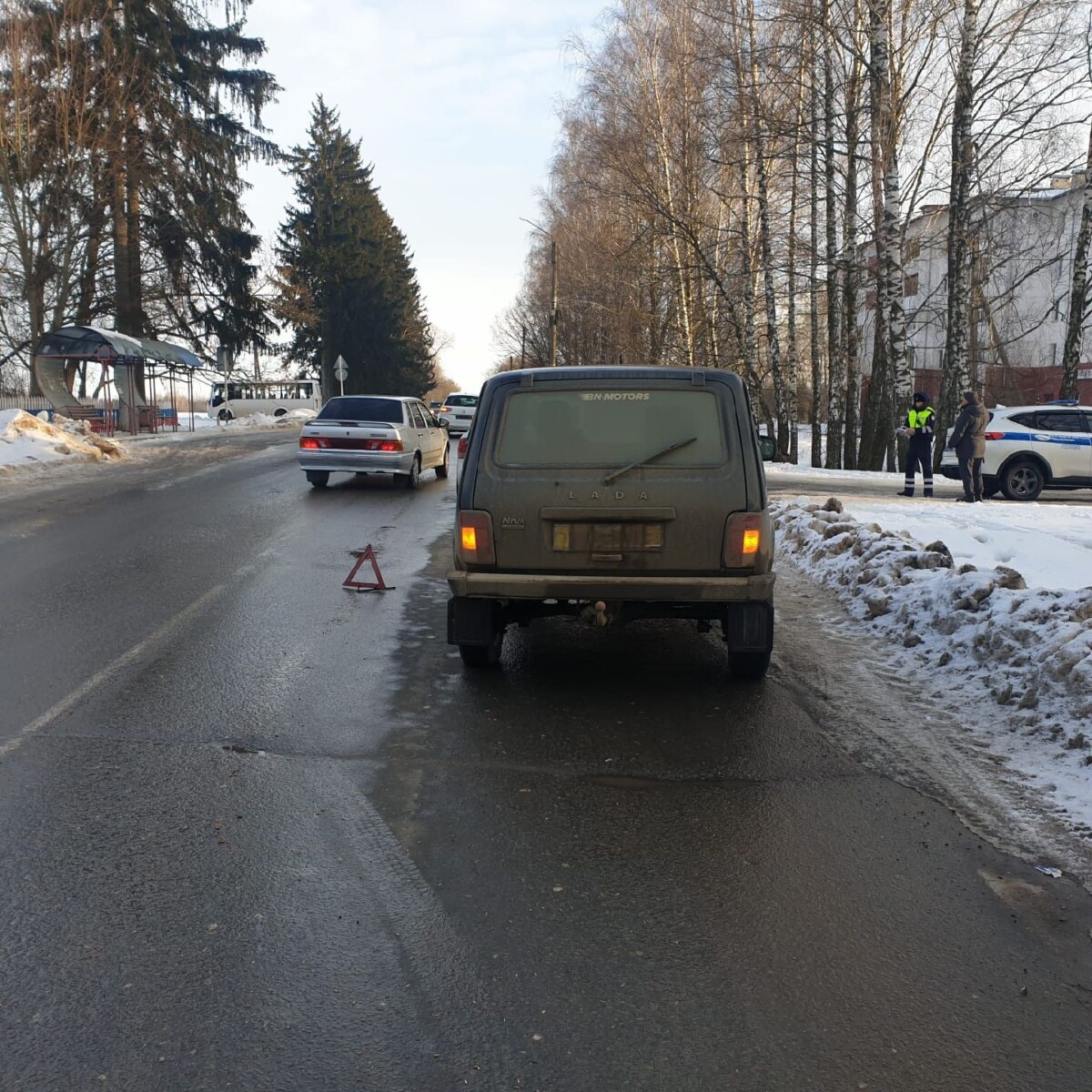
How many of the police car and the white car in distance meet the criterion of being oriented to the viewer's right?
1

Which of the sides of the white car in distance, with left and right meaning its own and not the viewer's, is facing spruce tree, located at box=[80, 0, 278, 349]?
left

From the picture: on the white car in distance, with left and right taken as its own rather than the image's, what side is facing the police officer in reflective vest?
back

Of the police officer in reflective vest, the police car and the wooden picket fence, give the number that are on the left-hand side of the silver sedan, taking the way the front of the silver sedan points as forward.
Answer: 1

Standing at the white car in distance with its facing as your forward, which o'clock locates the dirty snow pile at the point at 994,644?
The dirty snow pile is roughly at 6 o'clock from the white car in distance.

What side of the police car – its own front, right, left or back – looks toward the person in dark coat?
back

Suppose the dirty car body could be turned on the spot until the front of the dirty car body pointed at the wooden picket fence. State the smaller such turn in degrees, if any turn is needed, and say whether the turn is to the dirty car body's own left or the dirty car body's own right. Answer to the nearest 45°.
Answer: approximately 45° to the dirty car body's own left

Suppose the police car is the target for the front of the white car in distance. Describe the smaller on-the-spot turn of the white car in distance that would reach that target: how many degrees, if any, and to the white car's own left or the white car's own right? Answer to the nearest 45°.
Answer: approximately 180°

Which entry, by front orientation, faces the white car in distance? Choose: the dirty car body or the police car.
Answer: the dirty car body

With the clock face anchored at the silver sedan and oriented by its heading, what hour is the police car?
The police car is roughly at 2 o'clock from the silver sedan.

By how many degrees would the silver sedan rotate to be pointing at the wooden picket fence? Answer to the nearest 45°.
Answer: approximately 90° to its left

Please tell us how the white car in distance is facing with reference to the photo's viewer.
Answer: facing away from the viewer

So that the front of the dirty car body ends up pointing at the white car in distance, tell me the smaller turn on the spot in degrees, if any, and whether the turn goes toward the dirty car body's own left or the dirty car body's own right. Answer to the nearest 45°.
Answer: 0° — it already faces it

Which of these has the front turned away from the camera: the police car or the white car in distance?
the white car in distance

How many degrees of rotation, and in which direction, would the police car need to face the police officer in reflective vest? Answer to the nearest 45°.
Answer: approximately 135° to its right

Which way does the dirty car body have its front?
away from the camera

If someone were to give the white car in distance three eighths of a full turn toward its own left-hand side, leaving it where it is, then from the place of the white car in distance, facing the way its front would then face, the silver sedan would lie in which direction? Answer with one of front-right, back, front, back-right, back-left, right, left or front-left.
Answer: front-left

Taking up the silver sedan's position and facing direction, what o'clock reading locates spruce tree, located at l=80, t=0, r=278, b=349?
The spruce tree is roughly at 10 o'clock from the silver sedan.
